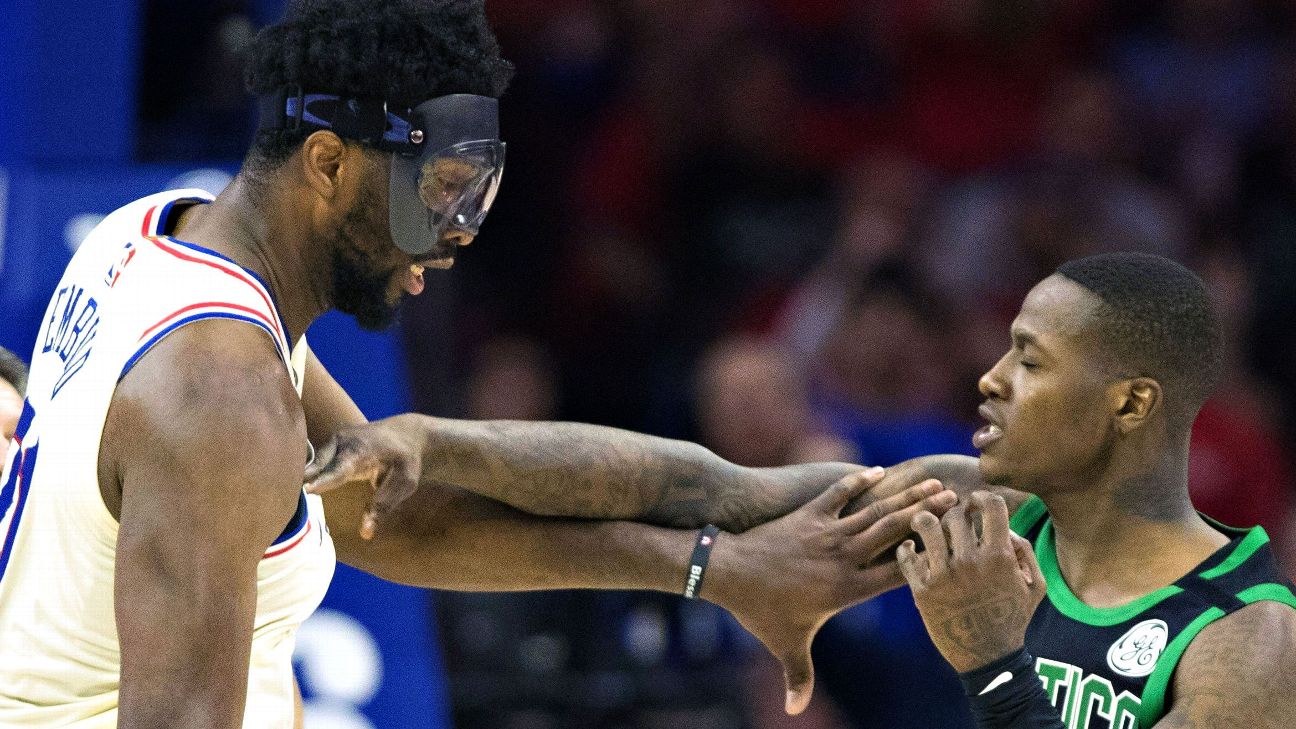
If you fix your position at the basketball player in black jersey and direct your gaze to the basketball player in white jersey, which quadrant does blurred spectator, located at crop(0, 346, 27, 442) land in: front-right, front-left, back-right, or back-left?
front-right

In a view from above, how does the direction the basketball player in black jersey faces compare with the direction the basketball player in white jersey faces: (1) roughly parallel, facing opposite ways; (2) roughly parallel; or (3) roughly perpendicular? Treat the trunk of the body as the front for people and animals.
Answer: roughly parallel, facing opposite ways

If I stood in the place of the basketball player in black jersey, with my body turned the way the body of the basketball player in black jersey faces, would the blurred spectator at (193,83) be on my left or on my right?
on my right

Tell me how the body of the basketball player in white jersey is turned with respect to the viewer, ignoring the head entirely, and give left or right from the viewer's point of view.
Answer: facing to the right of the viewer

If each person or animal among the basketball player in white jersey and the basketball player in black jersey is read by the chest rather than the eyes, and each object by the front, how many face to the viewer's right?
1

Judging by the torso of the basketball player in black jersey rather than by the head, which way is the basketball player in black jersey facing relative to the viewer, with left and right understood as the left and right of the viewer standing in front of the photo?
facing the viewer and to the left of the viewer

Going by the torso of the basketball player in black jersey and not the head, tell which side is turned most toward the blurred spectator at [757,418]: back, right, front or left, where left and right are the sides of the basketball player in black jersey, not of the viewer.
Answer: right

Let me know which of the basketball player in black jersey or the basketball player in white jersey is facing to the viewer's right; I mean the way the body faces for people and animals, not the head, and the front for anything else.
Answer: the basketball player in white jersey

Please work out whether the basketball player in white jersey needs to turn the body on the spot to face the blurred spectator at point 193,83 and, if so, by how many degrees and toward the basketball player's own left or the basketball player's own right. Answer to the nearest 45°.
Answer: approximately 90° to the basketball player's own left

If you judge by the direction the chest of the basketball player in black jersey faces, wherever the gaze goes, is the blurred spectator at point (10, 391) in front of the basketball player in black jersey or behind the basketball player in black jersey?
in front

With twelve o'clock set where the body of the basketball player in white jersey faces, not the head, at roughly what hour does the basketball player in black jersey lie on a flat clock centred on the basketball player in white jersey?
The basketball player in black jersey is roughly at 12 o'clock from the basketball player in white jersey.

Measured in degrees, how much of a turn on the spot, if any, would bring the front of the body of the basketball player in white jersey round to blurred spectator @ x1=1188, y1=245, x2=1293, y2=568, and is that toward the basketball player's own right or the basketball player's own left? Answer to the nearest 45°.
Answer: approximately 45° to the basketball player's own left

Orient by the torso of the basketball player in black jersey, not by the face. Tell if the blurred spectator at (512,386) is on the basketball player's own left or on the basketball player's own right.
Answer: on the basketball player's own right

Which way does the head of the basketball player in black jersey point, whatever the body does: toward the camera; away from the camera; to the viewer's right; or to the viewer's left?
to the viewer's left
